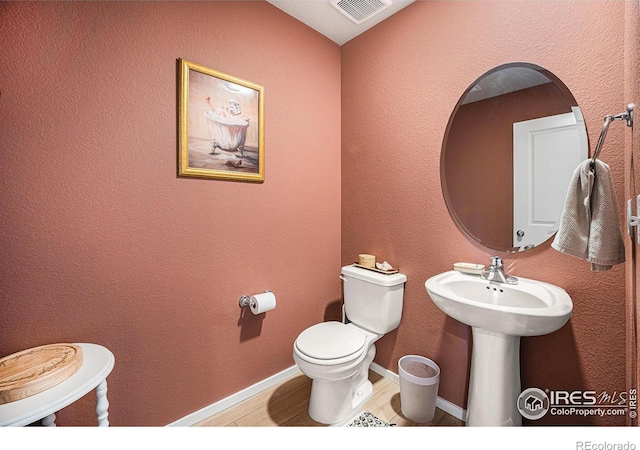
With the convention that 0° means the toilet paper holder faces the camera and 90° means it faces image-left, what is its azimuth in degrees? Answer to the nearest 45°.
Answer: approximately 315°

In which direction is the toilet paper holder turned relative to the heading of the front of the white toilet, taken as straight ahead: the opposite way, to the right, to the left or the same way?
to the left

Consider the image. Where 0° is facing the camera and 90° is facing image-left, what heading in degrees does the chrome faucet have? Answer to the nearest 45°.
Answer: approximately 45°

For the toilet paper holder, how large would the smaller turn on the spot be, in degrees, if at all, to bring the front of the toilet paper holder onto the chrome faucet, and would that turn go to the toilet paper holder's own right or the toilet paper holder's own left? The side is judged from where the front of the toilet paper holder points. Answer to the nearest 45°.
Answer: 0° — it already faces it
